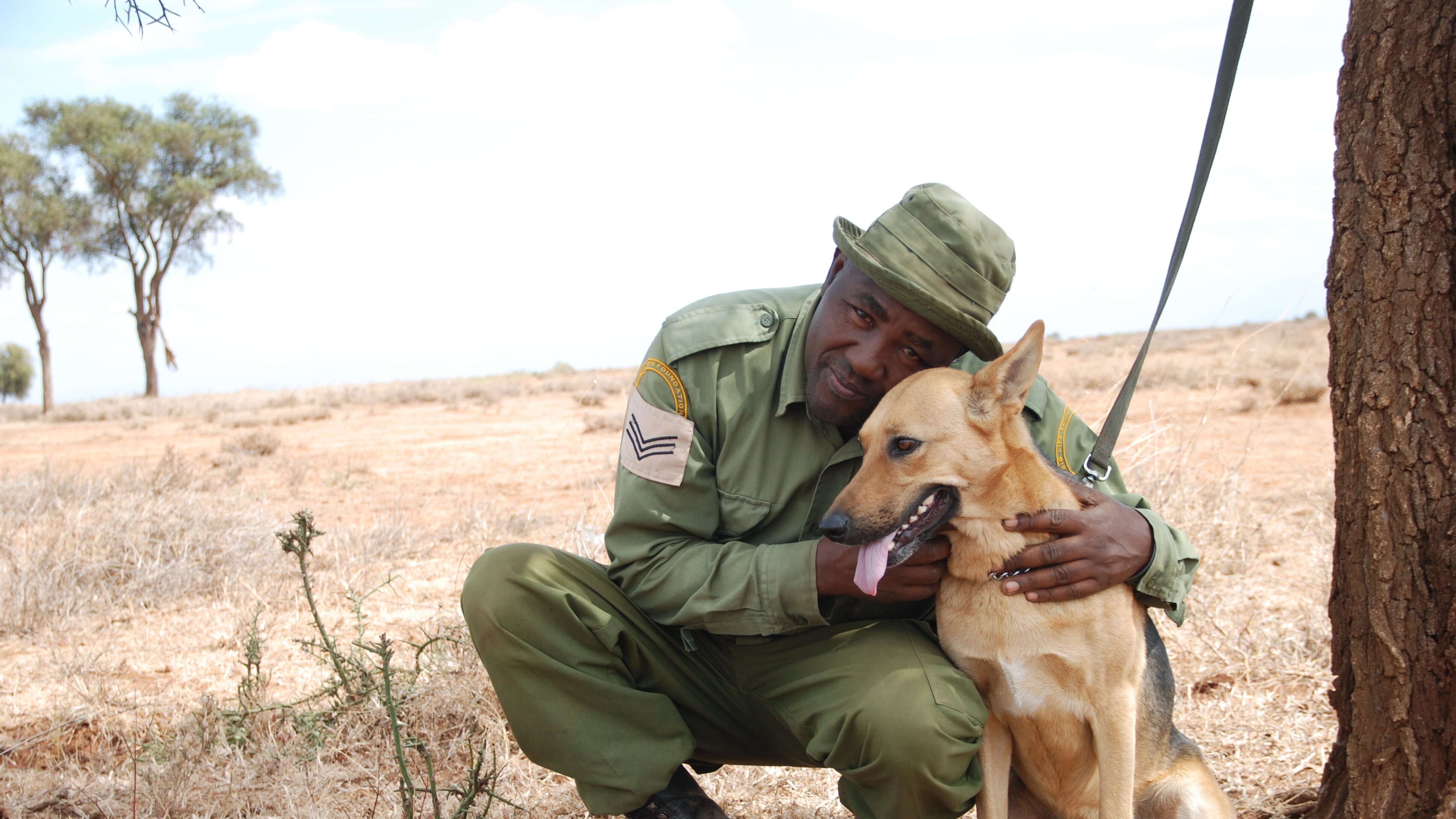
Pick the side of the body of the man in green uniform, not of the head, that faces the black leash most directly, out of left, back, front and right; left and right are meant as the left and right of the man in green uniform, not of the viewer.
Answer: left

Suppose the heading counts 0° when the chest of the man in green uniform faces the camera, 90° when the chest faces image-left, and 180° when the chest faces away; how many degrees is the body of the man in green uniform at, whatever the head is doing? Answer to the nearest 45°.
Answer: approximately 0°

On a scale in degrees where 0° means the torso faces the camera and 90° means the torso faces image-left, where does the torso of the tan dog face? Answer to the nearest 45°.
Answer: approximately 45°

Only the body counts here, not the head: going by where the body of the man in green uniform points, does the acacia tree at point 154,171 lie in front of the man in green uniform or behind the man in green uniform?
behind

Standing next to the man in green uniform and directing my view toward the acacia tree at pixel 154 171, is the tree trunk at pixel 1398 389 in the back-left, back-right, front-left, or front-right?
back-right

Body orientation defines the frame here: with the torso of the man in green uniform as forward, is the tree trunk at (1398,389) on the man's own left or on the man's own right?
on the man's own left

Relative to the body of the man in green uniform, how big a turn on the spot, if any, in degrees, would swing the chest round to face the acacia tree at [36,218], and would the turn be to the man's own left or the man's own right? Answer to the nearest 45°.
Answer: approximately 135° to the man's own right
